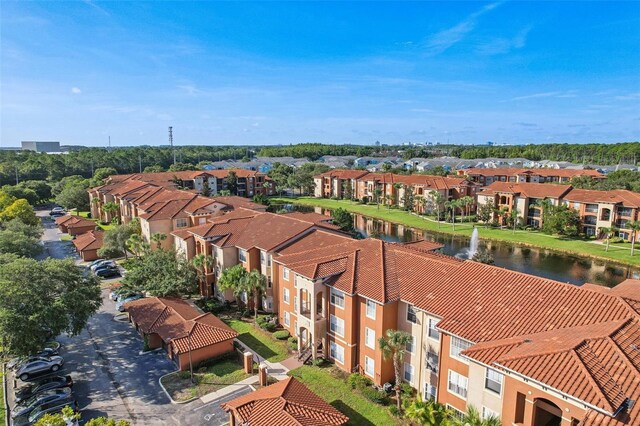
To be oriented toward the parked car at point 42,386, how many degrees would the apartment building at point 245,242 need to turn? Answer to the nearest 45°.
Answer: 0° — it already faces it

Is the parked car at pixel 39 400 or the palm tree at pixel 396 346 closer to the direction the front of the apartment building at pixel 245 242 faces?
the parked car

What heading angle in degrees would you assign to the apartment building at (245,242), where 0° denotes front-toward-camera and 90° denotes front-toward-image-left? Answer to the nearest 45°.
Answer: approximately 45°

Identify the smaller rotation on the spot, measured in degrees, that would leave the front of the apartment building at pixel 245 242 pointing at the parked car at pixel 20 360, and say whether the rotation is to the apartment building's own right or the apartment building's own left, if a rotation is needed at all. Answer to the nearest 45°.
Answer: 0° — it already faces it

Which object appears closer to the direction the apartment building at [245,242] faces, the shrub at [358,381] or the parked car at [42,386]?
the parked car

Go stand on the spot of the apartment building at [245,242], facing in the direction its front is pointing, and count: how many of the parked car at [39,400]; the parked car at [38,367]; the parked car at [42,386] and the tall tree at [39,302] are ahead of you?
4

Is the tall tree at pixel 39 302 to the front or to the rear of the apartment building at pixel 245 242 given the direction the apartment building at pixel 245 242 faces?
to the front

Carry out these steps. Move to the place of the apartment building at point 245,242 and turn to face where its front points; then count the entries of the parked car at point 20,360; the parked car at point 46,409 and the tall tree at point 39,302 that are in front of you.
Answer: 3

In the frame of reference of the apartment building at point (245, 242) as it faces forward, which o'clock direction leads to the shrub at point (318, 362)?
The shrub is roughly at 10 o'clock from the apartment building.
